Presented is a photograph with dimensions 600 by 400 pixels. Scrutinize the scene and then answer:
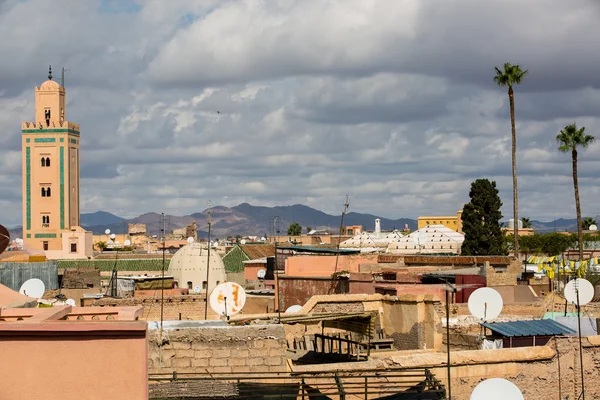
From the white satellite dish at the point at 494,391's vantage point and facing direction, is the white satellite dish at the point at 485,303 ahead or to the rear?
to the rear

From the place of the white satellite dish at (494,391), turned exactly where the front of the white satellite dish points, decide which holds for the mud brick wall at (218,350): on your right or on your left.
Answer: on your right

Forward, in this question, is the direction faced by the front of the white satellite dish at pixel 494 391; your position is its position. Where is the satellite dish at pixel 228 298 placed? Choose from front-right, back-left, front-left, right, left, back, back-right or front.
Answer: back-right

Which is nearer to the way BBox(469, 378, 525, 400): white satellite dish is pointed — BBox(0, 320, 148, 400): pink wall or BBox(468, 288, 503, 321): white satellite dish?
the pink wall

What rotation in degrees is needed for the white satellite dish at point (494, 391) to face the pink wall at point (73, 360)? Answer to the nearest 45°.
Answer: approximately 45° to its right

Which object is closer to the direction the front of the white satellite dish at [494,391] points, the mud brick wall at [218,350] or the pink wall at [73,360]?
the pink wall

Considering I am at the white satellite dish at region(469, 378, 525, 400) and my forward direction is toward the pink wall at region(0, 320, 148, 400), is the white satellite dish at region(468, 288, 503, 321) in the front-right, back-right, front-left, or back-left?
back-right

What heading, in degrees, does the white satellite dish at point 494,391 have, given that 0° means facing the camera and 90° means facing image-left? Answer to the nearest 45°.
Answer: approximately 0°

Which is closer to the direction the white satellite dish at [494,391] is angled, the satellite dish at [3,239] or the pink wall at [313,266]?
the satellite dish

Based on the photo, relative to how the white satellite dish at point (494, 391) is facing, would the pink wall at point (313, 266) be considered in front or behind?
behind

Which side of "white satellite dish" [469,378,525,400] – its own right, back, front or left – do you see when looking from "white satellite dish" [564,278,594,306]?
back
